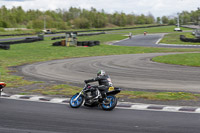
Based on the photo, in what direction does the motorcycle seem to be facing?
to the viewer's left
